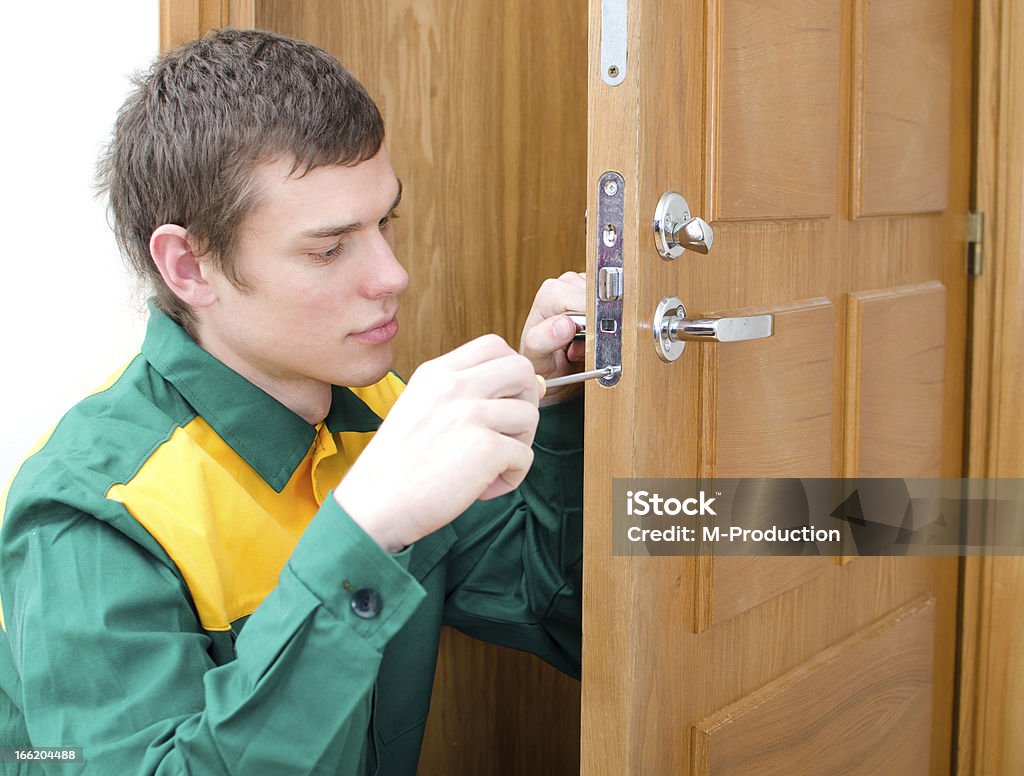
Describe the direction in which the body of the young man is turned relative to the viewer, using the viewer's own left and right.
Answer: facing the viewer and to the right of the viewer
